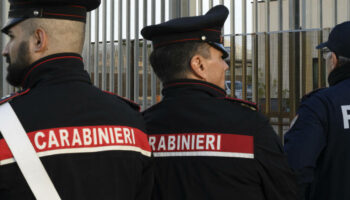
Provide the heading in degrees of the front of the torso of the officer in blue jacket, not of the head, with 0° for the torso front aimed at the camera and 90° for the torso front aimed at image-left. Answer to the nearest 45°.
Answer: approximately 135°

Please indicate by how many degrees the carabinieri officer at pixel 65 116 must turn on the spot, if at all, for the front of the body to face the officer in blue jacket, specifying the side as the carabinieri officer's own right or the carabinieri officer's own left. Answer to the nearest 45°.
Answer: approximately 90° to the carabinieri officer's own right

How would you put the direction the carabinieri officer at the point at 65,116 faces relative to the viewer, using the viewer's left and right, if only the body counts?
facing away from the viewer and to the left of the viewer

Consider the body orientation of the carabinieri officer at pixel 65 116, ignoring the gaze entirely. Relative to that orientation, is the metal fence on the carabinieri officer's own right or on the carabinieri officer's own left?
on the carabinieri officer's own right

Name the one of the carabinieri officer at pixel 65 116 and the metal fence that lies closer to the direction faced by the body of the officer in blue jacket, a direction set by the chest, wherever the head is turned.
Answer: the metal fence

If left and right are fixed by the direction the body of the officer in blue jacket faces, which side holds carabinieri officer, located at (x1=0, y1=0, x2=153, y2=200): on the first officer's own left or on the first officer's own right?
on the first officer's own left
